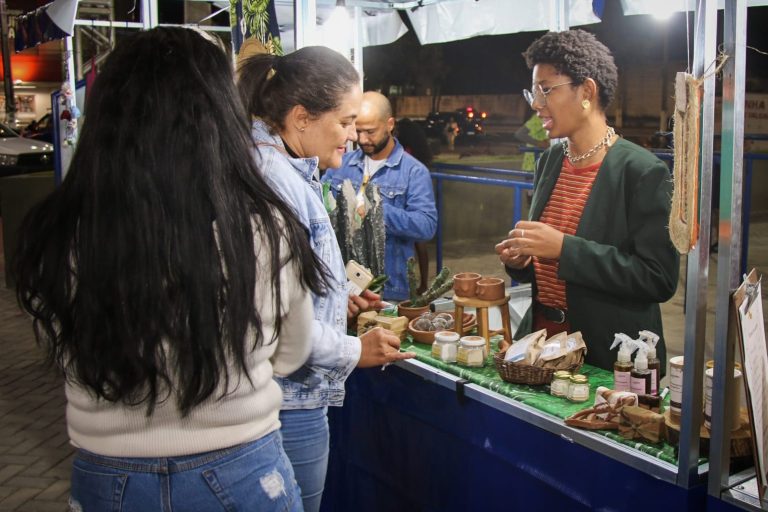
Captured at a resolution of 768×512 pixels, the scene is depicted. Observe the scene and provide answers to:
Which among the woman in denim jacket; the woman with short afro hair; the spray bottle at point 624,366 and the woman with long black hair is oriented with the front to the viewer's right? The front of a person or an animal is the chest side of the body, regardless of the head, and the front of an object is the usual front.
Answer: the woman in denim jacket

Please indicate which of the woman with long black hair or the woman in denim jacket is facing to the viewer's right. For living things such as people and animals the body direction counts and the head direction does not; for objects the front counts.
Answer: the woman in denim jacket

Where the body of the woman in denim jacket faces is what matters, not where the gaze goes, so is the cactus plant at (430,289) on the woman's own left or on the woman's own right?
on the woman's own left

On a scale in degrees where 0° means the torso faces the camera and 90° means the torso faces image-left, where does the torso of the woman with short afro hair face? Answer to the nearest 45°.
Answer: approximately 45°

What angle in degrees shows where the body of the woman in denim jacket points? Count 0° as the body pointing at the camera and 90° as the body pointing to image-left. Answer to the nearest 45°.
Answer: approximately 270°

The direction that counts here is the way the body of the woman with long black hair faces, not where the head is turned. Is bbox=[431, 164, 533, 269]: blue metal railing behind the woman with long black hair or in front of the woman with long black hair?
in front

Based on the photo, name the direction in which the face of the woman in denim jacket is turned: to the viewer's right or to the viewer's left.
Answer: to the viewer's right

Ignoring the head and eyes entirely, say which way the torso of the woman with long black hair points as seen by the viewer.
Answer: away from the camera
